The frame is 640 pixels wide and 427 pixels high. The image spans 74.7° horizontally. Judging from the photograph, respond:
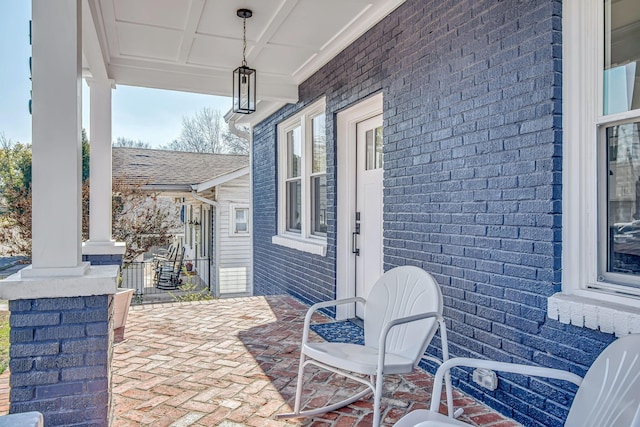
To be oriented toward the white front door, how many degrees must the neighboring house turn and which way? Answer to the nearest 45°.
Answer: approximately 90° to its left

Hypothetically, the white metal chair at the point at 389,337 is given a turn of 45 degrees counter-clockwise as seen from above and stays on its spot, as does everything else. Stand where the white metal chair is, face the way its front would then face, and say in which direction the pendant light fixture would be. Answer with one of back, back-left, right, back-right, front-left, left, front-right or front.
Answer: back-right

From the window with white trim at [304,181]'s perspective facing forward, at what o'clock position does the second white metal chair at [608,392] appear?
The second white metal chair is roughly at 10 o'clock from the window with white trim.

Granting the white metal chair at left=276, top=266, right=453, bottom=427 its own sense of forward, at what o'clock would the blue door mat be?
The blue door mat is roughly at 4 o'clock from the white metal chair.

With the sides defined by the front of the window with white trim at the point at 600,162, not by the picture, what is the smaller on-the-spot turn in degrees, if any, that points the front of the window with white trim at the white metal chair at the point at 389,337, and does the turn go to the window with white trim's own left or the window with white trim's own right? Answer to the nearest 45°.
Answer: approximately 45° to the window with white trim's own right

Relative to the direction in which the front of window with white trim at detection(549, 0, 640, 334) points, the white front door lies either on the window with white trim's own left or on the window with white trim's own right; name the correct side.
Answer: on the window with white trim's own right

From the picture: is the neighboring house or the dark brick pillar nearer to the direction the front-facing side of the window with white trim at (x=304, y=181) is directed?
the dark brick pillar

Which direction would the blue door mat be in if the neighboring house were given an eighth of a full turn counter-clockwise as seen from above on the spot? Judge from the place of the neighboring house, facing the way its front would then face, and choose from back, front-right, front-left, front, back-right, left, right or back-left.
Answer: front-left

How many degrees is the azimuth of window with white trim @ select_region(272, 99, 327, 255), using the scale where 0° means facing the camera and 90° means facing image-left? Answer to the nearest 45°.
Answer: approximately 45°
